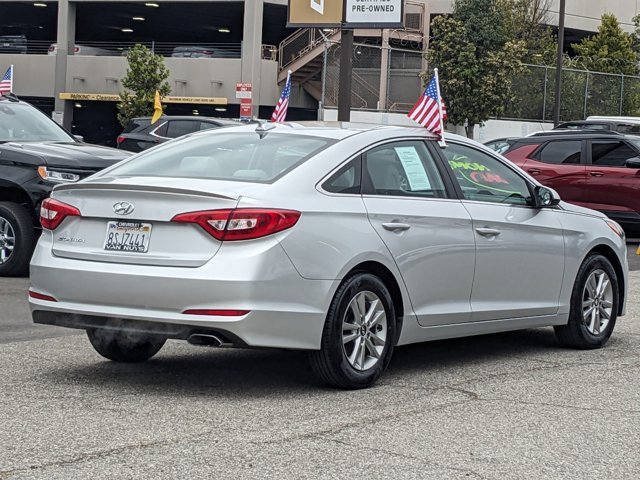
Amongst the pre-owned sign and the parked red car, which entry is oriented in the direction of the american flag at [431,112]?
the pre-owned sign

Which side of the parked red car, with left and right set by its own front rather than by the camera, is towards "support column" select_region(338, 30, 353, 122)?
back

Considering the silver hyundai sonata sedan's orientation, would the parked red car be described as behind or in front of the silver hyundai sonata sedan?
in front

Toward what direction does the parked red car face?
to the viewer's right

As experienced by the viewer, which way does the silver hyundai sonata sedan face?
facing away from the viewer and to the right of the viewer

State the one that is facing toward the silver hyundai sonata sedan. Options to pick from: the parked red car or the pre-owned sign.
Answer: the pre-owned sign

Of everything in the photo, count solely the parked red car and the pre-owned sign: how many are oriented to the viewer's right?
1
